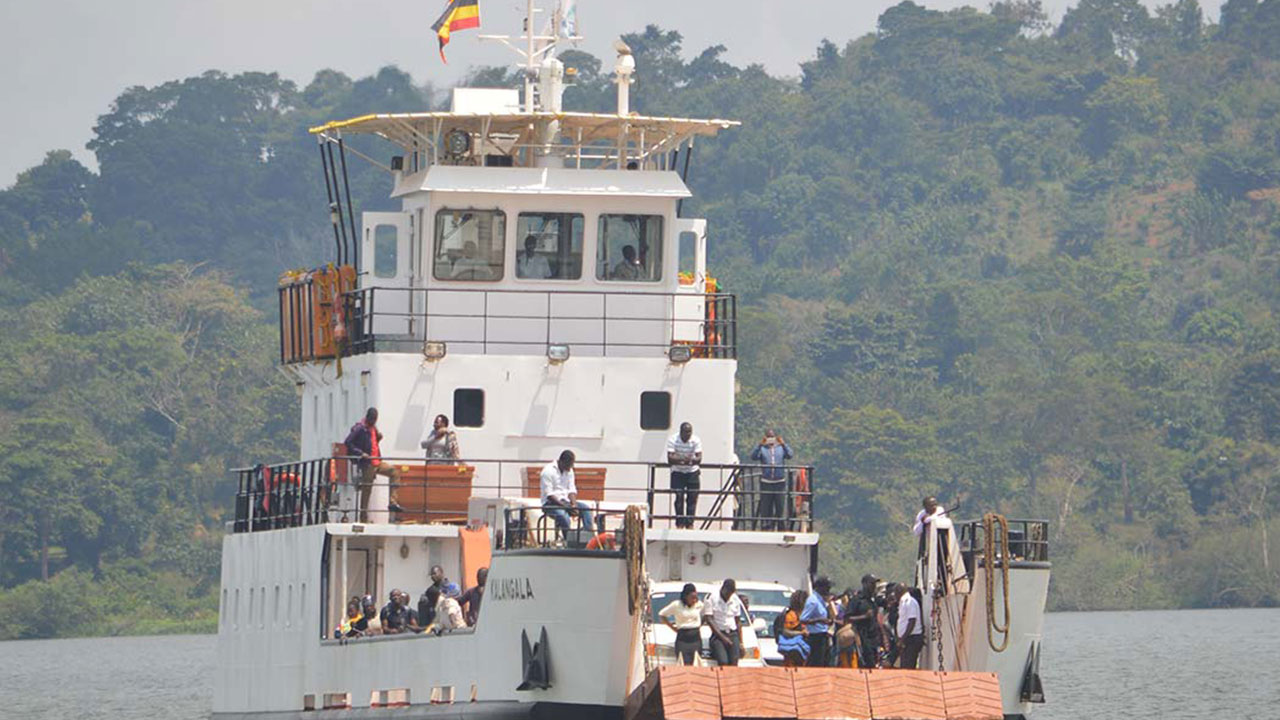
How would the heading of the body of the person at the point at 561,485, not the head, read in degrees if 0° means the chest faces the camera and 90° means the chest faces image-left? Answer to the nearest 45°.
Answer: approximately 315°

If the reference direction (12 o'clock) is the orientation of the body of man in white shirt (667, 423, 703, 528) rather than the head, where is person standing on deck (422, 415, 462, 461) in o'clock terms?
The person standing on deck is roughly at 3 o'clock from the man in white shirt.

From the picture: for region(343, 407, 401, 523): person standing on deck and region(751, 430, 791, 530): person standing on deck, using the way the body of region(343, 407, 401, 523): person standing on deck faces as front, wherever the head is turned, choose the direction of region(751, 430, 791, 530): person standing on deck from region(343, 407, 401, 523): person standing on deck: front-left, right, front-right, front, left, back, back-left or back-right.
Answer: front-left

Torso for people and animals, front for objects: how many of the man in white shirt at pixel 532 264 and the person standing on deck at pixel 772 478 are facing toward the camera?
2
